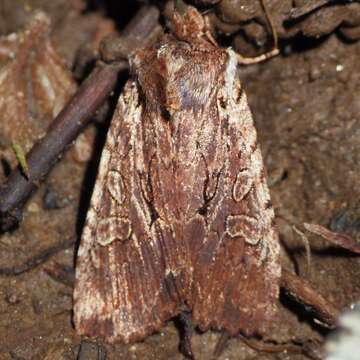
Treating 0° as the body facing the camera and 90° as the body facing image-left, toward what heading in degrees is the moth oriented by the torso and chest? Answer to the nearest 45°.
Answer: approximately 180°

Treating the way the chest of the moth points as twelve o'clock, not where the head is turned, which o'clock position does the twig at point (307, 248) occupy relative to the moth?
The twig is roughly at 4 o'clock from the moth.

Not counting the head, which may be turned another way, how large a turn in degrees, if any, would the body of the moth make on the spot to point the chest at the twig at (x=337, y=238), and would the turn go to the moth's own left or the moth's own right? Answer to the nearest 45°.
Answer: approximately 135° to the moth's own right
